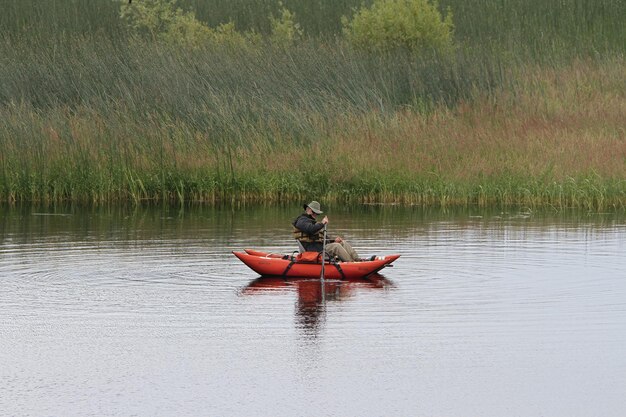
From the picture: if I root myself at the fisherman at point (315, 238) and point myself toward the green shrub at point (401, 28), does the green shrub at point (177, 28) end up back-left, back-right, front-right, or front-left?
front-left

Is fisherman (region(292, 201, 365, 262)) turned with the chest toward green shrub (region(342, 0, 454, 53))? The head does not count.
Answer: no

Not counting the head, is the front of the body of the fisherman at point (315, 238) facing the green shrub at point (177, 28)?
no

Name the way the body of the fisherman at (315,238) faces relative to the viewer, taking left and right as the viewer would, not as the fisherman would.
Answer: facing to the right of the viewer

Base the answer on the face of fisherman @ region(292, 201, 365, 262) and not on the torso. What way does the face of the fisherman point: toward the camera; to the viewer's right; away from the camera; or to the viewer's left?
to the viewer's right
